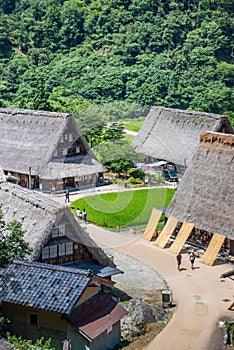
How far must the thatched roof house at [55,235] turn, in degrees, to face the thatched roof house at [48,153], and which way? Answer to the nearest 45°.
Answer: approximately 135° to its left

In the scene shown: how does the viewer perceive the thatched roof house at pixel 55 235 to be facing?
facing the viewer and to the right of the viewer

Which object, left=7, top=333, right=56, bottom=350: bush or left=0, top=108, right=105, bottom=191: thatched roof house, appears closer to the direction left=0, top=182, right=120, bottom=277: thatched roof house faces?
the bush

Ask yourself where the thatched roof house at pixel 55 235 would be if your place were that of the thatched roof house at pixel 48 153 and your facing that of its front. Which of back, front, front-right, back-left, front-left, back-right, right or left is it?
front-right

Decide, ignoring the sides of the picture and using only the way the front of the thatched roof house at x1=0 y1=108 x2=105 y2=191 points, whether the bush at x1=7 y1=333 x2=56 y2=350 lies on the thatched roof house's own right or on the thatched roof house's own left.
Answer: on the thatched roof house's own right

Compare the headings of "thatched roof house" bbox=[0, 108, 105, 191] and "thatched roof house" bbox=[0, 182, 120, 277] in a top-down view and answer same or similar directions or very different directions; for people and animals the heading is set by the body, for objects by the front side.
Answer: same or similar directions

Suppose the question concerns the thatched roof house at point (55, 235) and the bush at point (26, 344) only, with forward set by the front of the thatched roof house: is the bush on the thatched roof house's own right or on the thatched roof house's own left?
on the thatched roof house's own right

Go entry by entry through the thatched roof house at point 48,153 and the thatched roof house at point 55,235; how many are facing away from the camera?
0
